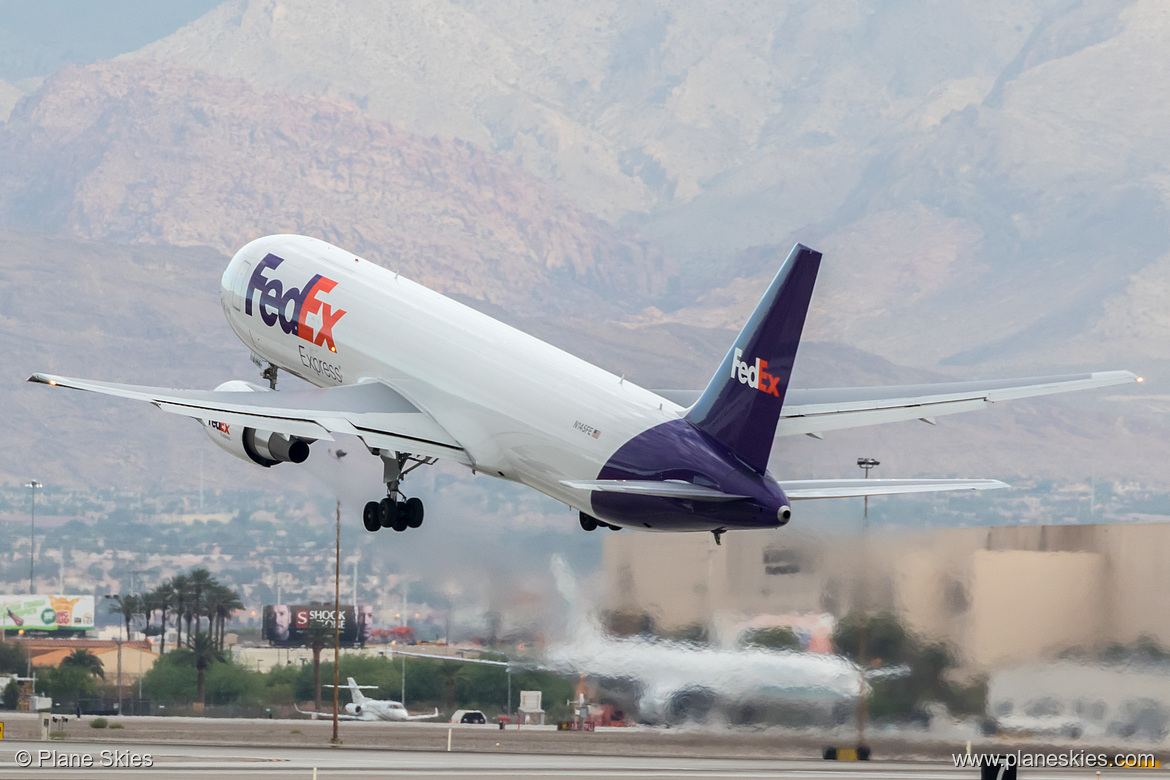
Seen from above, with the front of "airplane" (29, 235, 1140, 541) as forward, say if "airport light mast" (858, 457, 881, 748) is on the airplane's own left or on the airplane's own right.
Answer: on the airplane's own right

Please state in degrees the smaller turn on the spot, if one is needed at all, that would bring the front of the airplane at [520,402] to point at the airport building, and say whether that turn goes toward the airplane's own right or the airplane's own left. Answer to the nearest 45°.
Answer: approximately 90° to the airplane's own right

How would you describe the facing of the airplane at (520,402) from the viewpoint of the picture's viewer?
facing away from the viewer and to the left of the viewer
